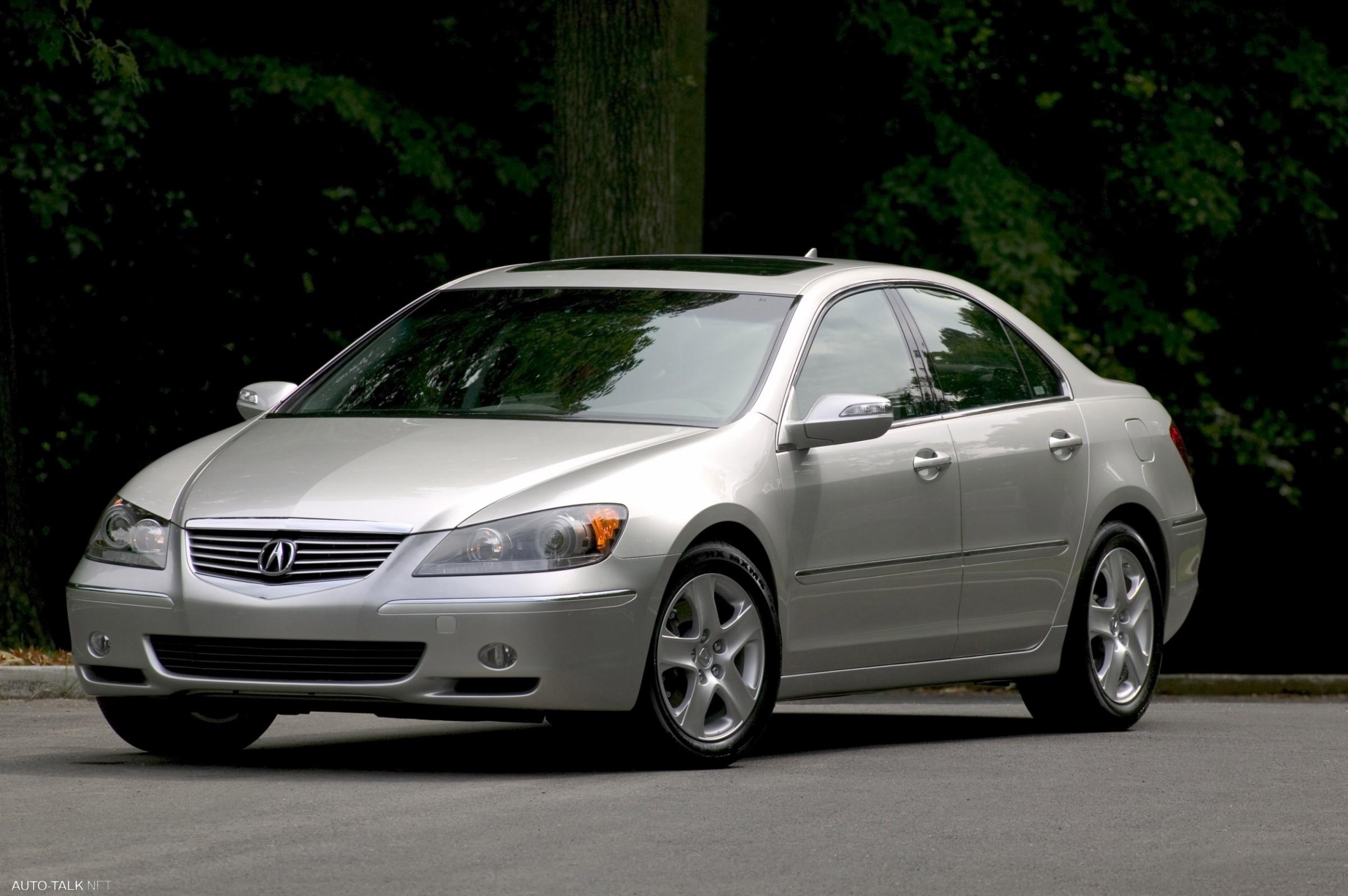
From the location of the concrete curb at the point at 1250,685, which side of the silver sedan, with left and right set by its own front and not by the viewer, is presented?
back

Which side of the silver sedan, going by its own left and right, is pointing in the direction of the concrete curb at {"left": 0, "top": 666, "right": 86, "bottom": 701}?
right

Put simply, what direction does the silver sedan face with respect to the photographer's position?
facing the viewer and to the left of the viewer
